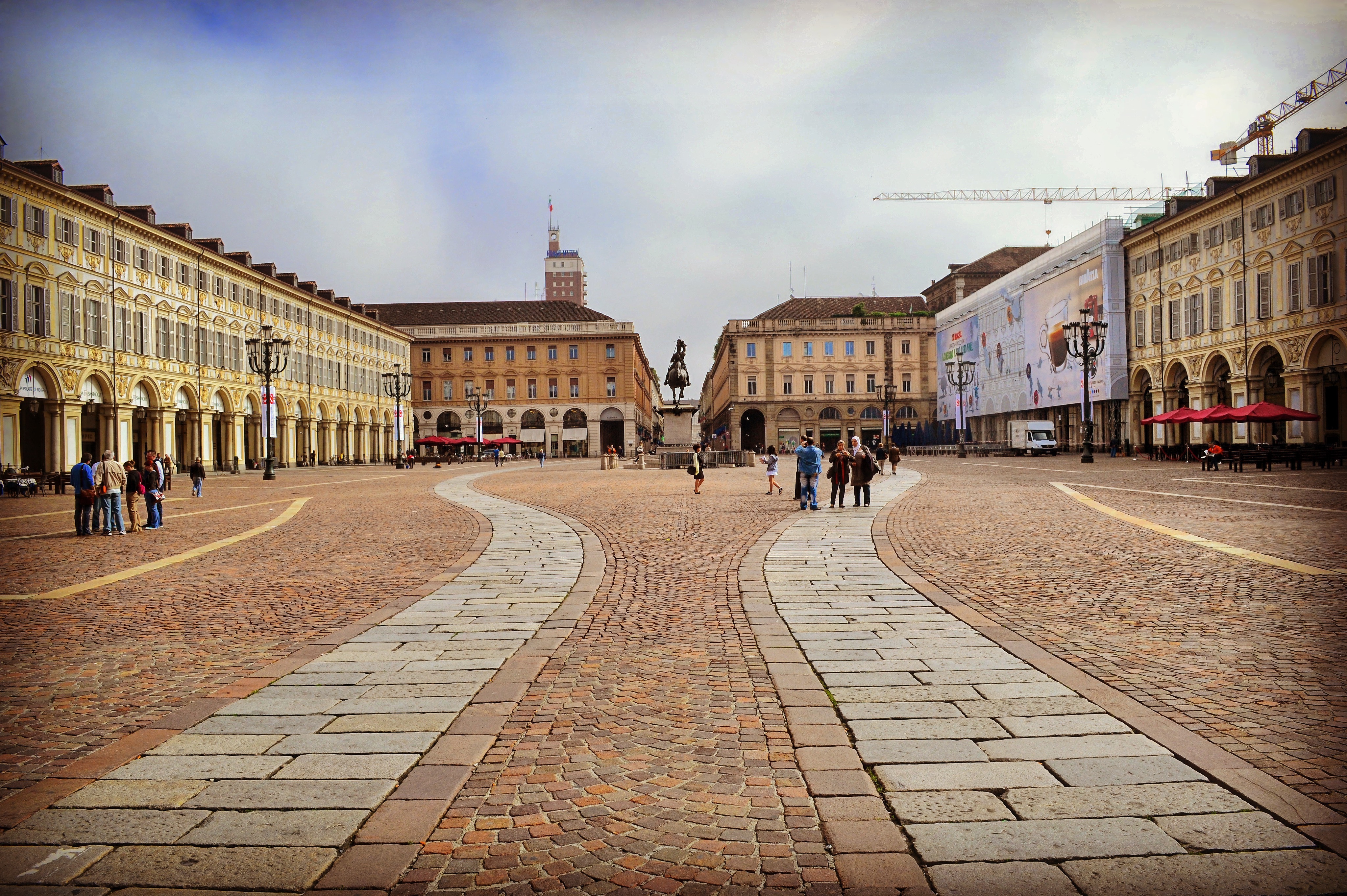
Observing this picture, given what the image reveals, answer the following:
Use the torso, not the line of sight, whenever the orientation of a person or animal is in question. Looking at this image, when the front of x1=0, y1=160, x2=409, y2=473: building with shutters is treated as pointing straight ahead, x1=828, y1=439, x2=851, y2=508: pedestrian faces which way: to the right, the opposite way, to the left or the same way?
to the right

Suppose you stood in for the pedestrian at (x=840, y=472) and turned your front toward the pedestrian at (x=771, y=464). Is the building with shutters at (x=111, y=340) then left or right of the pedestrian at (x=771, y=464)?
left

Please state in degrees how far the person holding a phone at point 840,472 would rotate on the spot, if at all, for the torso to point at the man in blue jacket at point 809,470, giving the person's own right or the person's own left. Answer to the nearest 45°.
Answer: approximately 45° to the person's own right

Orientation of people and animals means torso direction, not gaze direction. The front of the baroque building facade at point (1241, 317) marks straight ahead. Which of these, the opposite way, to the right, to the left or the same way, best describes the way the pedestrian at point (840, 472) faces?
to the left

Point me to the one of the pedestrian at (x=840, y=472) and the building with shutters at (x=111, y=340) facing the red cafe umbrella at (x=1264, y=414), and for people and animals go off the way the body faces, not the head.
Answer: the building with shutters

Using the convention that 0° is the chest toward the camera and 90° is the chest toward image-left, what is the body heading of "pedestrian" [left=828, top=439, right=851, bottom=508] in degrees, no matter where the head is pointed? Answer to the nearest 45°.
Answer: approximately 0°

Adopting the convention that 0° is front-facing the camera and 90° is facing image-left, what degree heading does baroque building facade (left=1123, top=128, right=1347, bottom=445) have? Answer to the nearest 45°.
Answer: approximately 45°

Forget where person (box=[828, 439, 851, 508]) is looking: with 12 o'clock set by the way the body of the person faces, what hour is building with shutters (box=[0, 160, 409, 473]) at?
The building with shutters is roughly at 4 o'clock from the person.

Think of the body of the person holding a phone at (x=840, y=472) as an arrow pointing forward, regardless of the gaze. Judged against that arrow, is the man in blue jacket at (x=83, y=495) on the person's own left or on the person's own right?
on the person's own right
